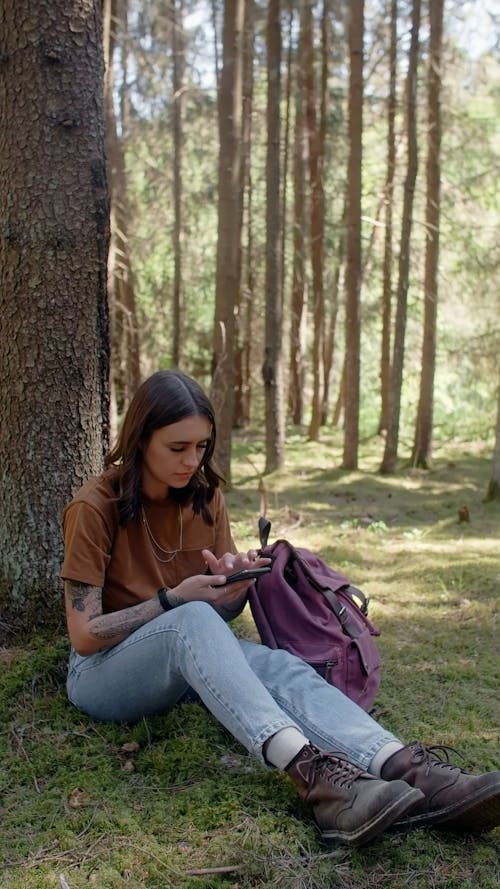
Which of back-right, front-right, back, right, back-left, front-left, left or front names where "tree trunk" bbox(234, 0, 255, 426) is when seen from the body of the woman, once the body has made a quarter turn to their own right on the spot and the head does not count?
back-right

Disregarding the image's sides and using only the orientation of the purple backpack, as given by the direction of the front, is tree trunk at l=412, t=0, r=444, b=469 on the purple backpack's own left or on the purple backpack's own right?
on the purple backpack's own left

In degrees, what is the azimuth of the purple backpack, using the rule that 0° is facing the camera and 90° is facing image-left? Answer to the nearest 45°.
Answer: approximately 270°

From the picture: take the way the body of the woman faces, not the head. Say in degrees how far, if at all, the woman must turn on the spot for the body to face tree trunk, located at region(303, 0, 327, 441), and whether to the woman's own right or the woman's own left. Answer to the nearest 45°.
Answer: approximately 135° to the woman's own left

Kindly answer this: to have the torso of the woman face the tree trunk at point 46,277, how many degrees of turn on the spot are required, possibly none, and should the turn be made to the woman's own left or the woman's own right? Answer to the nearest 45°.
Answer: approximately 180°

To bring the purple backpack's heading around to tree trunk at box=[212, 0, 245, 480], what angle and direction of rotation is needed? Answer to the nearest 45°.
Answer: approximately 90° to its left

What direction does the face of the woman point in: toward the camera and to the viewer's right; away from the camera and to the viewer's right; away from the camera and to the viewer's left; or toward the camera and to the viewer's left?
toward the camera and to the viewer's right

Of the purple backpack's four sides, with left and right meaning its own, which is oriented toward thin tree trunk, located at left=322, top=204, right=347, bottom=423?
left

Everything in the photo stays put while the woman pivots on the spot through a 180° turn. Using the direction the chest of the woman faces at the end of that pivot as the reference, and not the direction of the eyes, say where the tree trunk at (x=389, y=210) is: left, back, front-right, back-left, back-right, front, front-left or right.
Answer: front-right

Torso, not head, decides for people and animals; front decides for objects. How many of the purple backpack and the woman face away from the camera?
0

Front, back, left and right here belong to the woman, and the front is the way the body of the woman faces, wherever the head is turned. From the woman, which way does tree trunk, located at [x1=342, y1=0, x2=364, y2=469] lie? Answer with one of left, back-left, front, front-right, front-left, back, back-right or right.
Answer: back-left

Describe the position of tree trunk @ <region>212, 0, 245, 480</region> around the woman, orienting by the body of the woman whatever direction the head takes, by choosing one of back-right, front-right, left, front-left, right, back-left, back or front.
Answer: back-left

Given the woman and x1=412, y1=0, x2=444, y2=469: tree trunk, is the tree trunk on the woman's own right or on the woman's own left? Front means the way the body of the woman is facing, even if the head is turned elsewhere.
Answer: on the woman's own left

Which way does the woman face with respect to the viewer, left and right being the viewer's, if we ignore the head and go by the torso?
facing the viewer and to the right of the viewer
